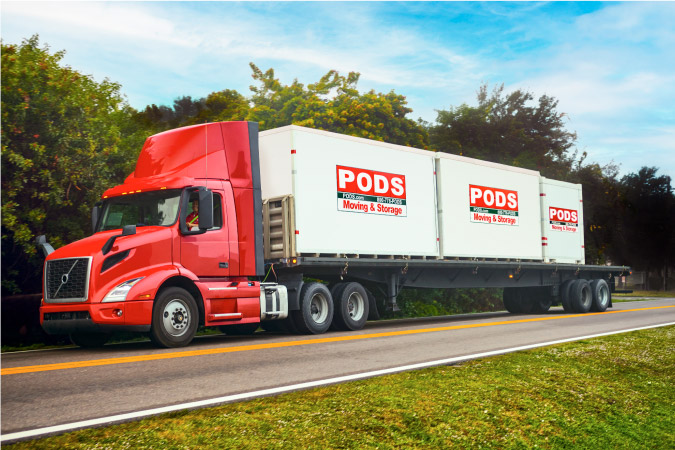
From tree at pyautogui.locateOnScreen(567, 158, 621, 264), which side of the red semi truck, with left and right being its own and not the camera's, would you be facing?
back

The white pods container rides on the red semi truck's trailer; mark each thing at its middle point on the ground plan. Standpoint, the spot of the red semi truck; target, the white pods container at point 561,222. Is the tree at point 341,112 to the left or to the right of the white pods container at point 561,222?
left

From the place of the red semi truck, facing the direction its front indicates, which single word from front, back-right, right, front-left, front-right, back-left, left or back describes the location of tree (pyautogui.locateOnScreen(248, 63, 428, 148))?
back-right
